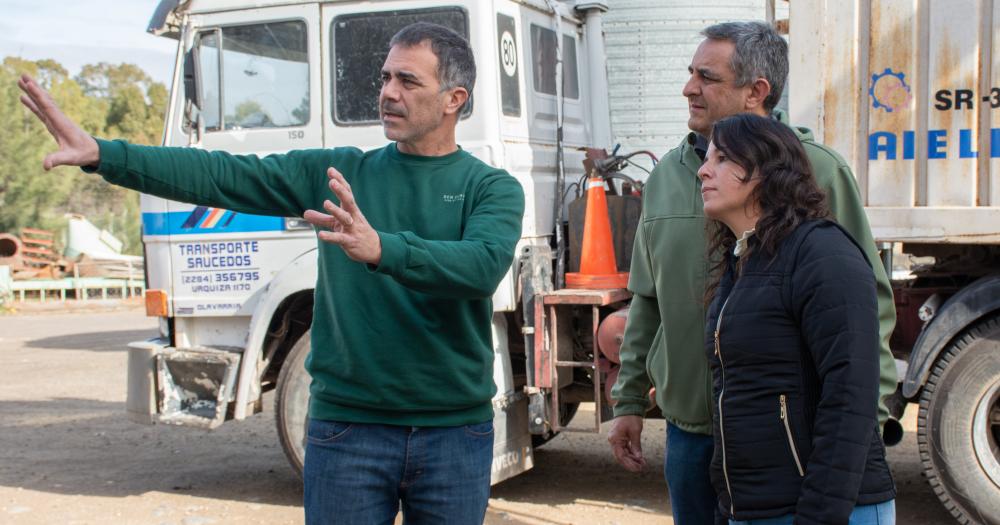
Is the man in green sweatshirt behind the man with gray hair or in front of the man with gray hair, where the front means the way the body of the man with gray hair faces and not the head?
in front

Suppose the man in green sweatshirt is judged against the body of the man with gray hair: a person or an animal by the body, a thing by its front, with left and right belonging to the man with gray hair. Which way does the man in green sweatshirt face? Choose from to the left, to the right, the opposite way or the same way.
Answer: to the left

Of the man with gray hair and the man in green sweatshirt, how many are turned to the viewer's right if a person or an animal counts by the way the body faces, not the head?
0

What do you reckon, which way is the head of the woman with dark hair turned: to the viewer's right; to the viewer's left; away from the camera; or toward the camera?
to the viewer's left

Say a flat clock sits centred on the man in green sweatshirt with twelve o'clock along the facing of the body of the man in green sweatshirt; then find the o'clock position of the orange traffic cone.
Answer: The orange traffic cone is roughly at 7 o'clock from the man in green sweatshirt.

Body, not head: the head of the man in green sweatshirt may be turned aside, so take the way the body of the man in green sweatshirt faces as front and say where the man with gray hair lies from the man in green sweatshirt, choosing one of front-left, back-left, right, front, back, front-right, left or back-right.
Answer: left

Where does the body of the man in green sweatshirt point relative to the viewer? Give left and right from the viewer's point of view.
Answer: facing the viewer

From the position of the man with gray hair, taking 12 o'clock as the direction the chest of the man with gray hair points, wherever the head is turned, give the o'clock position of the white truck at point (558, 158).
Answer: The white truck is roughly at 4 o'clock from the man with gray hair.

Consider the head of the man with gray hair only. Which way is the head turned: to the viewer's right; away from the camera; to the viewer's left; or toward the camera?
to the viewer's left
